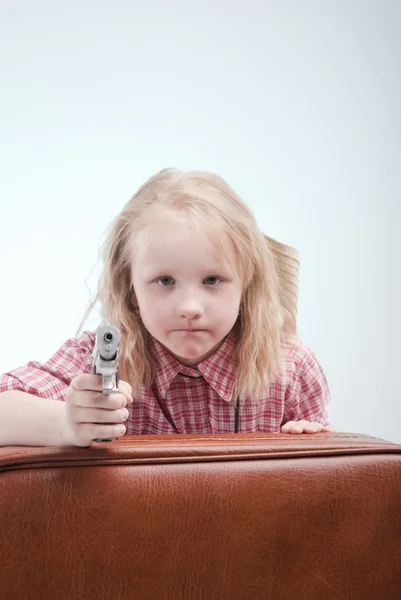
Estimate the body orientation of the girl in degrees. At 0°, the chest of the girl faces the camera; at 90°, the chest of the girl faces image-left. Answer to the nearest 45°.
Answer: approximately 0°
